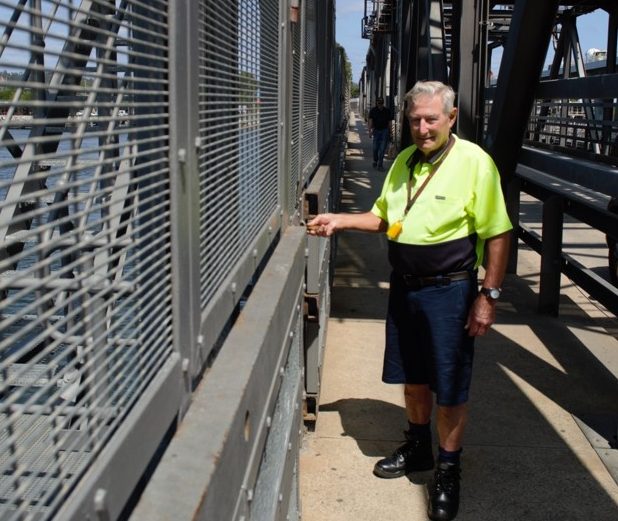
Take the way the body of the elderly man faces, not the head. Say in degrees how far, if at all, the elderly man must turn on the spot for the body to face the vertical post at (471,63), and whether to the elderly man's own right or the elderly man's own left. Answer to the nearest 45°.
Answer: approximately 135° to the elderly man's own right

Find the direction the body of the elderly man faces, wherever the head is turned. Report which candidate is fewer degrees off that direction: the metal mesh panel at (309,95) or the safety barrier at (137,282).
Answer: the safety barrier

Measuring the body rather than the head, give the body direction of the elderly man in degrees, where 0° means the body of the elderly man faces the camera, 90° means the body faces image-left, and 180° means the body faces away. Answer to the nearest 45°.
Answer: approximately 45°

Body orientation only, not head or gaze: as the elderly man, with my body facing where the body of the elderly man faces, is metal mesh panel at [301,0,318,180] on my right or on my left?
on my right

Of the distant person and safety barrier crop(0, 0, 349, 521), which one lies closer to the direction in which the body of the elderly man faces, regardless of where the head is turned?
the safety barrier
